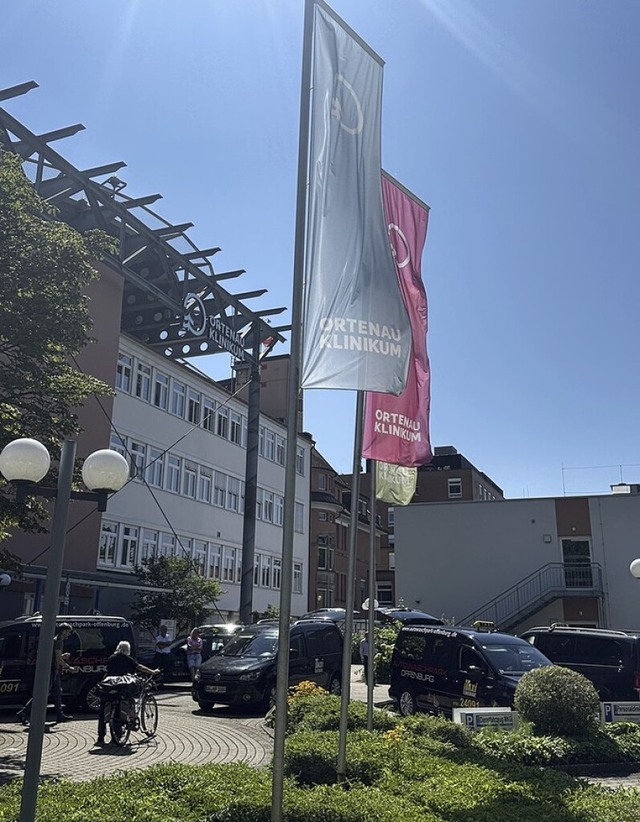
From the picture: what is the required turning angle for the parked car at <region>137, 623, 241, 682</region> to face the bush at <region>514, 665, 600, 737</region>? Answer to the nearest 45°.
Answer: approximately 45° to its left

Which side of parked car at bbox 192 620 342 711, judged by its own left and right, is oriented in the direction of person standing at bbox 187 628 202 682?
right

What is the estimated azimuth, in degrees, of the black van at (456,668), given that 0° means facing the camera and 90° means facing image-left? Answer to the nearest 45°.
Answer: approximately 315°

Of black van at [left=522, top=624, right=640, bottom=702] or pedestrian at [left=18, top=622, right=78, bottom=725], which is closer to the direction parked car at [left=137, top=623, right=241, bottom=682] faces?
the pedestrian

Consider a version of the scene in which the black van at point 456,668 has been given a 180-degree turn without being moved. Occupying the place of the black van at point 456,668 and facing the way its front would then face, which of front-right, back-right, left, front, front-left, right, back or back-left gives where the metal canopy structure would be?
front

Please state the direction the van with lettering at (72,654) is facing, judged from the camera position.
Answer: facing to the left of the viewer

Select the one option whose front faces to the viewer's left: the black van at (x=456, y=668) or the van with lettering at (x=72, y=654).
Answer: the van with lettering

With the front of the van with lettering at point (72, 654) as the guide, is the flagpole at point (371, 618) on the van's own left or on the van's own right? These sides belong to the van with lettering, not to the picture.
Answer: on the van's own left

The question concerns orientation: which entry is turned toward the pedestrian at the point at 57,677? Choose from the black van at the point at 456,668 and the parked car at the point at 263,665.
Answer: the parked car

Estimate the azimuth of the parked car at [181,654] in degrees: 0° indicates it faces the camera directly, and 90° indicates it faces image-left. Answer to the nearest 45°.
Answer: approximately 45°

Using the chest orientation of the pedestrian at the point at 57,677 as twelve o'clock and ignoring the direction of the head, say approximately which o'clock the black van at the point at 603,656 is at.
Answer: The black van is roughly at 12 o'clock from the pedestrian.

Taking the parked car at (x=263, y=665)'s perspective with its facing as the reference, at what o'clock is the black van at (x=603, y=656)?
The black van is roughly at 8 o'clock from the parked car.
